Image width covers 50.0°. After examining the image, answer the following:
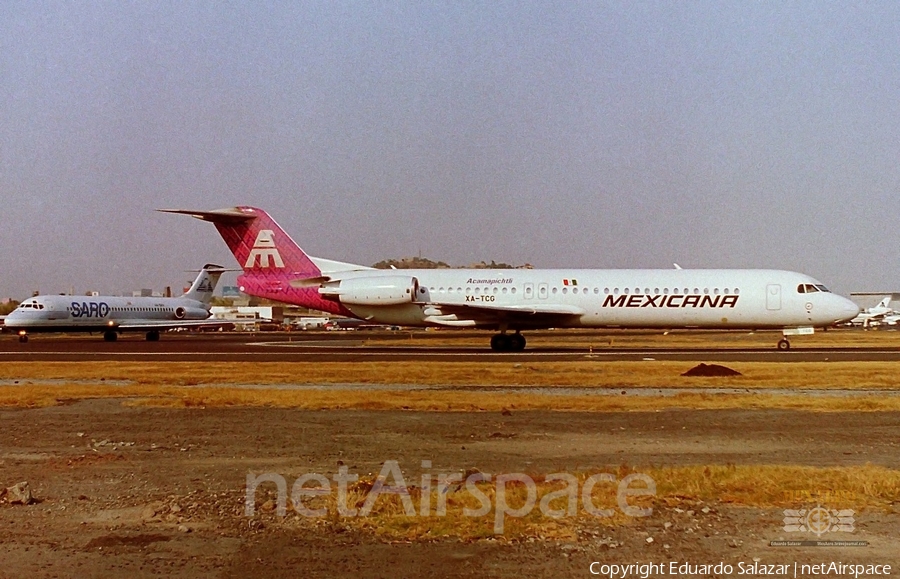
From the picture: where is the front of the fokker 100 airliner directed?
to the viewer's right
